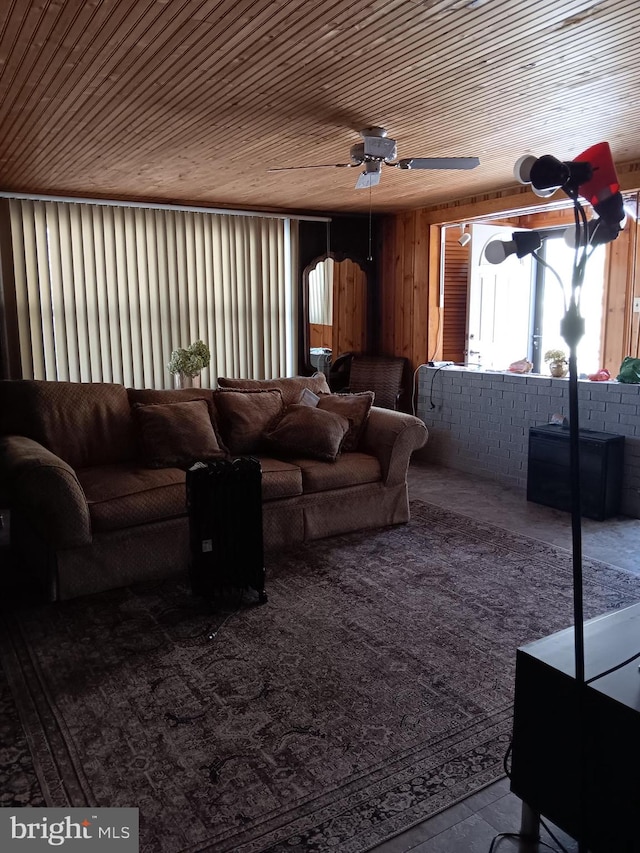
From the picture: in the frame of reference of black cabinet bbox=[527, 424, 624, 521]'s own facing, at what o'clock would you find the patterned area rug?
The patterned area rug is roughly at 11 o'clock from the black cabinet.

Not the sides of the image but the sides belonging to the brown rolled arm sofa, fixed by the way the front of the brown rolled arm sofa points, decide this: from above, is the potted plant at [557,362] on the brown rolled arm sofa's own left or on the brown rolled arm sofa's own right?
on the brown rolled arm sofa's own left

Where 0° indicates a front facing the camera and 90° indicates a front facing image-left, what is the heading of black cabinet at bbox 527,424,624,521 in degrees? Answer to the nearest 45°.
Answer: approximately 45°

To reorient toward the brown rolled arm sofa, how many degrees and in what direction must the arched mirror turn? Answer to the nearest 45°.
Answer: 0° — it already faces it

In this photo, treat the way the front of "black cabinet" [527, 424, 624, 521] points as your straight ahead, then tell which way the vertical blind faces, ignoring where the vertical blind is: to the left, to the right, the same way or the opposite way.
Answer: to the left

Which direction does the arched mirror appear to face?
toward the camera

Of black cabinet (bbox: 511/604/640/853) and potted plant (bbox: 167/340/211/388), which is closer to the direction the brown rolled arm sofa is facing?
the black cabinet

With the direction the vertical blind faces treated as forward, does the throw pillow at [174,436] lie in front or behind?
in front

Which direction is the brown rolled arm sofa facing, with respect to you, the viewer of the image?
facing the viewer and to the right of the viewer

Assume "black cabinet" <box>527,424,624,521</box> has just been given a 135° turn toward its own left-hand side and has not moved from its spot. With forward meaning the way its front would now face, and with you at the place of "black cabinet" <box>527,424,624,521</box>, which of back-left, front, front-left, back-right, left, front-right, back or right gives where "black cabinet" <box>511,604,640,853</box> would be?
right

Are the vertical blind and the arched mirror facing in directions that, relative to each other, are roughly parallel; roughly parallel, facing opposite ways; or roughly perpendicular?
roughly parallel

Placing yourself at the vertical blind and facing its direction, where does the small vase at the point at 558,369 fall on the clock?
The small vase is roughly at 10 o'clock from the vertical blind.

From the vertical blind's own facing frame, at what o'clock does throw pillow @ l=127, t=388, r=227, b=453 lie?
The throw pillow is roughly at 12 o'clock from the vertical blind.

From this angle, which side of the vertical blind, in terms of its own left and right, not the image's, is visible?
front

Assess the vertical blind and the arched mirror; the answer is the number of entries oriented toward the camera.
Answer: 2
